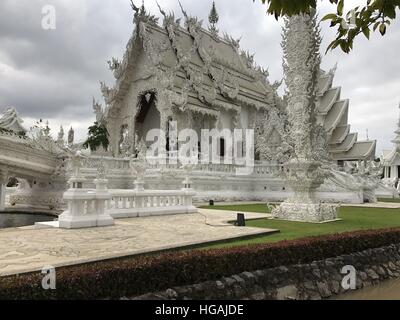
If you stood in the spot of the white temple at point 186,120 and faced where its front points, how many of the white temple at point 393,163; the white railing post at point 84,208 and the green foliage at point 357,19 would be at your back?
1

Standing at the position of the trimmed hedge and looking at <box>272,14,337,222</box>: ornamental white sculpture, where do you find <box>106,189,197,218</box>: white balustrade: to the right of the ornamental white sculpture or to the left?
left

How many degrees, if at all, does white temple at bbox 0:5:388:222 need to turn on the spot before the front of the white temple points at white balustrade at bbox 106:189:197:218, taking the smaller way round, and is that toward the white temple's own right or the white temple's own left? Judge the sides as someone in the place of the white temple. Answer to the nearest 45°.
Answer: approximately 45° to the white temple's own left

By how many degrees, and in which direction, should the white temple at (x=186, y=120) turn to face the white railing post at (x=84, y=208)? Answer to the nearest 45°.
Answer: approximately 45° to its left

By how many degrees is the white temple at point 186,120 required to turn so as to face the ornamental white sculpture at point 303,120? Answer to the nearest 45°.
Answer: approximately 45° to its left

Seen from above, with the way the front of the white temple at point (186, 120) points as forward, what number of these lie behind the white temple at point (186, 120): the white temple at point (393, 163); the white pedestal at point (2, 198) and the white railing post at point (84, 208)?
1

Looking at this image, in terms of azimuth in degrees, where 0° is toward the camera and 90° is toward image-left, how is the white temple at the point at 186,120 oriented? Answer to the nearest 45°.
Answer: approximately 45°

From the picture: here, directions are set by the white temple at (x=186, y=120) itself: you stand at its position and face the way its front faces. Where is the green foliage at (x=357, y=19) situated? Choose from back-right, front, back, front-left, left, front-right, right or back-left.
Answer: front-left

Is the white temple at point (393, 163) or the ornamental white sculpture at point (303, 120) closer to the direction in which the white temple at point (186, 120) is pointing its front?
the ornamental white sculpture
